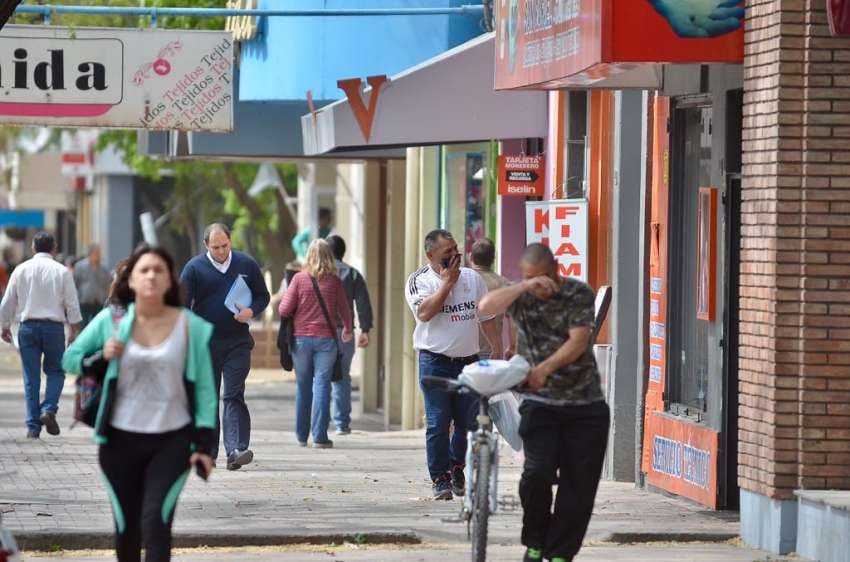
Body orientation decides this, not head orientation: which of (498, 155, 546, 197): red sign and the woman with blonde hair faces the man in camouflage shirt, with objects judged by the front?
the red sign

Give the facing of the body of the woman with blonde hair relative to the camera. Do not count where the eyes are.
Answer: away from the camera

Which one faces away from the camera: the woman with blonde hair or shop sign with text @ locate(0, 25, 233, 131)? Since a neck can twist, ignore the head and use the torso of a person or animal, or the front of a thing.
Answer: the woman with blonde hair

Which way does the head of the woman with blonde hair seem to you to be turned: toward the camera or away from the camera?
away from the camera

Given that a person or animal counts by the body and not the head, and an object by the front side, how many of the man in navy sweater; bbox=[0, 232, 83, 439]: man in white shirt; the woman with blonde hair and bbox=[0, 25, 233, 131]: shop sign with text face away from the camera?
2

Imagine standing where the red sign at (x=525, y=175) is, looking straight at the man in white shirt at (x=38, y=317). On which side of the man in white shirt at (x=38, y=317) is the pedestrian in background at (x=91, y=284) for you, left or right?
right

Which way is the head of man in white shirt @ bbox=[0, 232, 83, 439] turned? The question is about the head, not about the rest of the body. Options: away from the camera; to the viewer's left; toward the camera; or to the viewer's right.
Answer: away from the camera

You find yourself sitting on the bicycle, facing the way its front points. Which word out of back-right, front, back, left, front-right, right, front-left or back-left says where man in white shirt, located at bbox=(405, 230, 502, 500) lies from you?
back

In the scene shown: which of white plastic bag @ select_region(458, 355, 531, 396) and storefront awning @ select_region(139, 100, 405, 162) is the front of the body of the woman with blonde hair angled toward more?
the storefront awning

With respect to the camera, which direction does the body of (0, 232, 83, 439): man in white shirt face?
away from the camera

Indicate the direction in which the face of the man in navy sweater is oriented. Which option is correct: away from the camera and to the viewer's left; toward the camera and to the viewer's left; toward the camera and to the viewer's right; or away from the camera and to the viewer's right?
toward the camera and to the viewer's right
